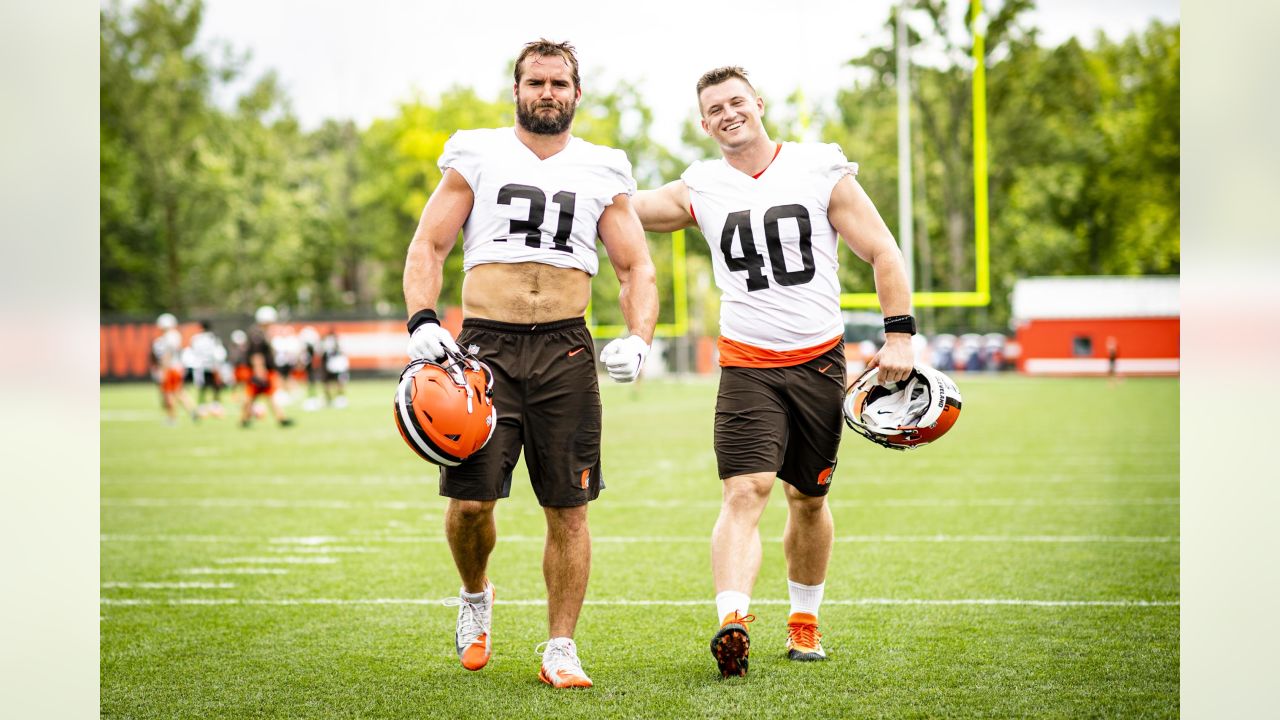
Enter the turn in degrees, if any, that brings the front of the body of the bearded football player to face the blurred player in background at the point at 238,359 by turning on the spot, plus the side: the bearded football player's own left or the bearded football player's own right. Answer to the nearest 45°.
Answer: approximately 180°

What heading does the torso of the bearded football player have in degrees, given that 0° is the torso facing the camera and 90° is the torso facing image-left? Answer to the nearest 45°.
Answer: approximately 0°

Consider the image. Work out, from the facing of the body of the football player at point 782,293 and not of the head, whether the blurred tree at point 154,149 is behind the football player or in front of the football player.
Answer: behind

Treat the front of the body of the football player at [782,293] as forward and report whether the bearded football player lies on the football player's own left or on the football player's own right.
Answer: on the football player's own right

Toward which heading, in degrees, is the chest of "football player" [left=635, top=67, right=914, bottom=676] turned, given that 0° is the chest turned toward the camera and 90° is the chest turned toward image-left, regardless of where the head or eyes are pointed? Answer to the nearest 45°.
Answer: approximately 0°
